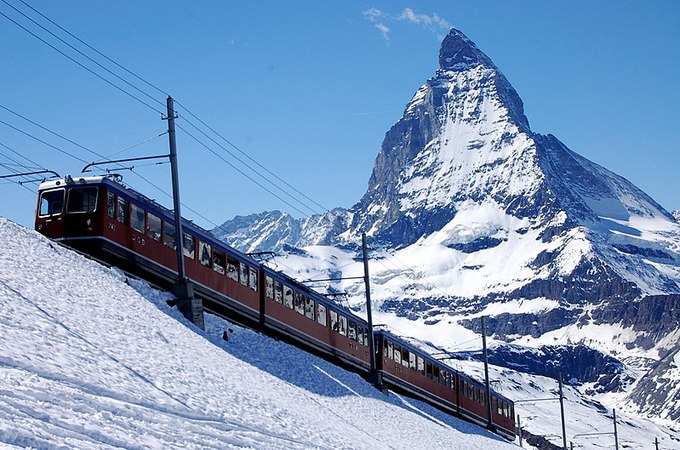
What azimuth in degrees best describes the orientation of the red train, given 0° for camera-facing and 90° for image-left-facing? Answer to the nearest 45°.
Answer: approximately 45°
